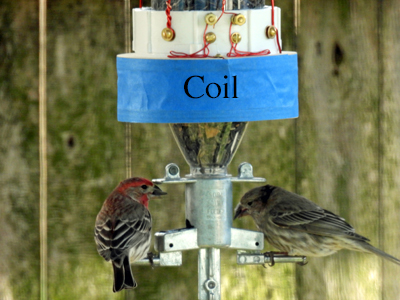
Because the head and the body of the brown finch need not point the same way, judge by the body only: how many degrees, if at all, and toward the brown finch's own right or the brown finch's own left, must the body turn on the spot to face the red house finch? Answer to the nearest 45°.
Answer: approximately 45° to the brown finch's own left

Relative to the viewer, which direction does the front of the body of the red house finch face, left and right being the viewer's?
facing away from the viewer and to the right of the viewer

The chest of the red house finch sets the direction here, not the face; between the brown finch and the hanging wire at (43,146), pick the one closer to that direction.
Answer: the brown finch

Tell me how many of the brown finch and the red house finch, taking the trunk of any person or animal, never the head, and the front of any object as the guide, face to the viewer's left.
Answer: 1

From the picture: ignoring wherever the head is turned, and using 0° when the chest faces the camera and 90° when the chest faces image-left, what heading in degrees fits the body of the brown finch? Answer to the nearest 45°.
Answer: approximately 90°

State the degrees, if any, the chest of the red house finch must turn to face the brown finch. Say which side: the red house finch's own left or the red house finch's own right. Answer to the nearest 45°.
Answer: approximately 45° to the red house finch's own right

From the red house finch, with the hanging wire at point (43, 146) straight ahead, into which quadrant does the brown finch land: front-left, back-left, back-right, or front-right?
back-right

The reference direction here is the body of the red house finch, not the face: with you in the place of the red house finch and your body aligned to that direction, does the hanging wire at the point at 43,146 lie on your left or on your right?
on your left
